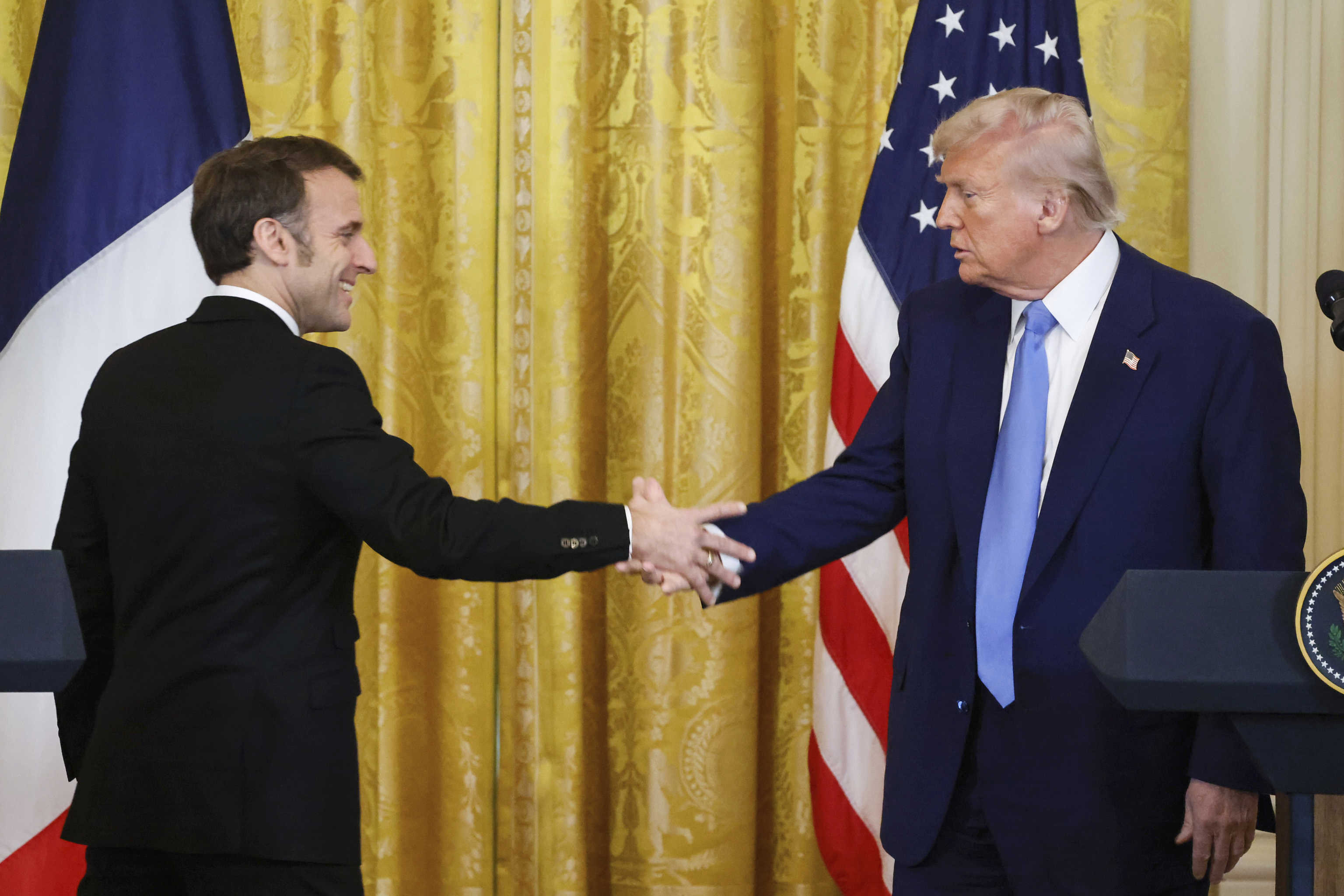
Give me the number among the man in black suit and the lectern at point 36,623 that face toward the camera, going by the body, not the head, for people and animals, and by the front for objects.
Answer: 1

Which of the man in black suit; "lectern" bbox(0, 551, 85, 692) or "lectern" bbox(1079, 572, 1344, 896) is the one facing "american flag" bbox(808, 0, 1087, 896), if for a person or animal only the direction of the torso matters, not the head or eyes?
the man in black suit

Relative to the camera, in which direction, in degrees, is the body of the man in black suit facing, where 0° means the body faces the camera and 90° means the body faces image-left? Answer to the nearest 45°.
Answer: approximately 225°

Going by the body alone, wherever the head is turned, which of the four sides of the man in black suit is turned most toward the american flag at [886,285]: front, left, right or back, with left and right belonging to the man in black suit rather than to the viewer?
front

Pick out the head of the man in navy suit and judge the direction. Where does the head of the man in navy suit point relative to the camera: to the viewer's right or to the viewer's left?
to the viewer's left

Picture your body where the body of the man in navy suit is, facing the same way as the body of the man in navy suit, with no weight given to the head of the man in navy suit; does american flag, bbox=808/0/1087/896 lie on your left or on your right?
on your right

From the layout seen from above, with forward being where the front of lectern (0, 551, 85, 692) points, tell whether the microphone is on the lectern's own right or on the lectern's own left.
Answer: on the lectern's own left

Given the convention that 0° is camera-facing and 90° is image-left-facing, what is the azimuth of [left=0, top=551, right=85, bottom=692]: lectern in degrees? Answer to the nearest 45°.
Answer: approximately 0°

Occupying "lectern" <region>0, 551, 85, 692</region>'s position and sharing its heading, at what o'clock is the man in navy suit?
The man in navy suit is roughly at 9 o'clock from the lectern.

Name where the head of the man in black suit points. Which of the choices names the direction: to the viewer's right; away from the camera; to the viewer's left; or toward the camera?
to the viewer's right

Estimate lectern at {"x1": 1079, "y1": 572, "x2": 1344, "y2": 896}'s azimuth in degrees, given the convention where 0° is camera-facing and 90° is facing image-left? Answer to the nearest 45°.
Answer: approximately 0°

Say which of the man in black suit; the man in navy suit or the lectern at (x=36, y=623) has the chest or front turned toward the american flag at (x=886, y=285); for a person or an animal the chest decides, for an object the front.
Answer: the man in black suit
